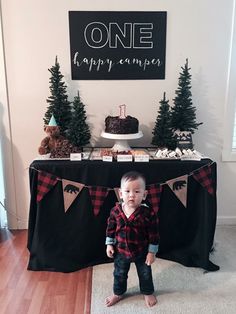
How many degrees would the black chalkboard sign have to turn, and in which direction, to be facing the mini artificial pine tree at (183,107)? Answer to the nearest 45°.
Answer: approximately 90° to its left

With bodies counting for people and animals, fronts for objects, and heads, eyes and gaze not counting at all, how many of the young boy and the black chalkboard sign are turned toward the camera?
2

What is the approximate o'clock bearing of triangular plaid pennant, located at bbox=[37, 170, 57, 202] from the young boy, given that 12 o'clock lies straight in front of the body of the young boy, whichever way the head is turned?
The triangular plaid pennant is roughly at 4 o'clock from the young boy.

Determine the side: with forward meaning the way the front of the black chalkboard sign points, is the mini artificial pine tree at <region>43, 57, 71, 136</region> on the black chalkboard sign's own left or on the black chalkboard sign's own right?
on the black chalkboard sign's own right

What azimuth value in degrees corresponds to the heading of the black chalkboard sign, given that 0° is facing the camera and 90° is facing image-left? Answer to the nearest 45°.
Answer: approximately 0°

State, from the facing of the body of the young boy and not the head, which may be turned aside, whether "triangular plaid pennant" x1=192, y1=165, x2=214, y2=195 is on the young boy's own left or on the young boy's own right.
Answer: on the young boy's own left

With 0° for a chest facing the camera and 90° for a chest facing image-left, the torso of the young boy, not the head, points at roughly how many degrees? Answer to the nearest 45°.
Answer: approximately 0°
